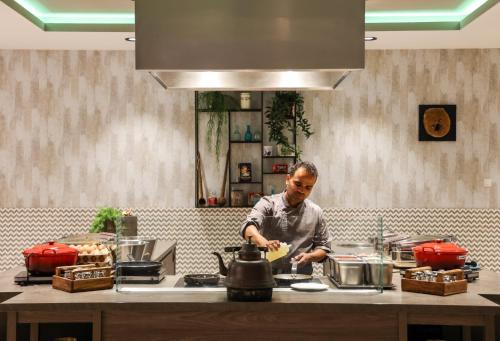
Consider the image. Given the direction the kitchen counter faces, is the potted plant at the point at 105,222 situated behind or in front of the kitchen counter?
behind

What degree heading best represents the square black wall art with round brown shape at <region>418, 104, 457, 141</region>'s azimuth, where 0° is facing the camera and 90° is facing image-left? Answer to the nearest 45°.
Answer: approximately 0°

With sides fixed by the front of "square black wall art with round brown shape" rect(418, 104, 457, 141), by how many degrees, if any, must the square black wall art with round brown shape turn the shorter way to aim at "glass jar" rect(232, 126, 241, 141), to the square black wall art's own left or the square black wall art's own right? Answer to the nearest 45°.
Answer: approximately 90° to the square black wall art's own right

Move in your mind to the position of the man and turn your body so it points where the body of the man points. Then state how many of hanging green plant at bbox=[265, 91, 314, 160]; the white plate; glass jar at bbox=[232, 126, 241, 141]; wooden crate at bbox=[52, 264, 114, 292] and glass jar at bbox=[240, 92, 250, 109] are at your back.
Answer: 3

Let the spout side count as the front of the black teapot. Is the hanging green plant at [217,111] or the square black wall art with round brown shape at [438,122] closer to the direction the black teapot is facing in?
the hanging green plant

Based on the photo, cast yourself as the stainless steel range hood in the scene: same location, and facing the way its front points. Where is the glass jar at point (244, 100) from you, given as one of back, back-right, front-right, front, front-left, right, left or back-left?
back

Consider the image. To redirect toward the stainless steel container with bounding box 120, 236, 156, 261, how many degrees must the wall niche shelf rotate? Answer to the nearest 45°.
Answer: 0° — it already faces it

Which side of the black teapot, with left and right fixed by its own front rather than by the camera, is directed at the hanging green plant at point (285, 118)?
right

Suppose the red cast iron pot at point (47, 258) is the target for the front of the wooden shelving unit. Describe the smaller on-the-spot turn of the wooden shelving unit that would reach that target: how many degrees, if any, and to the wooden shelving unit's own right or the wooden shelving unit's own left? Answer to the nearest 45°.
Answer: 0° — it already faces it

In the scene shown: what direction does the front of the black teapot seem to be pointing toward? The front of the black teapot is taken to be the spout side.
to the viewer's left
